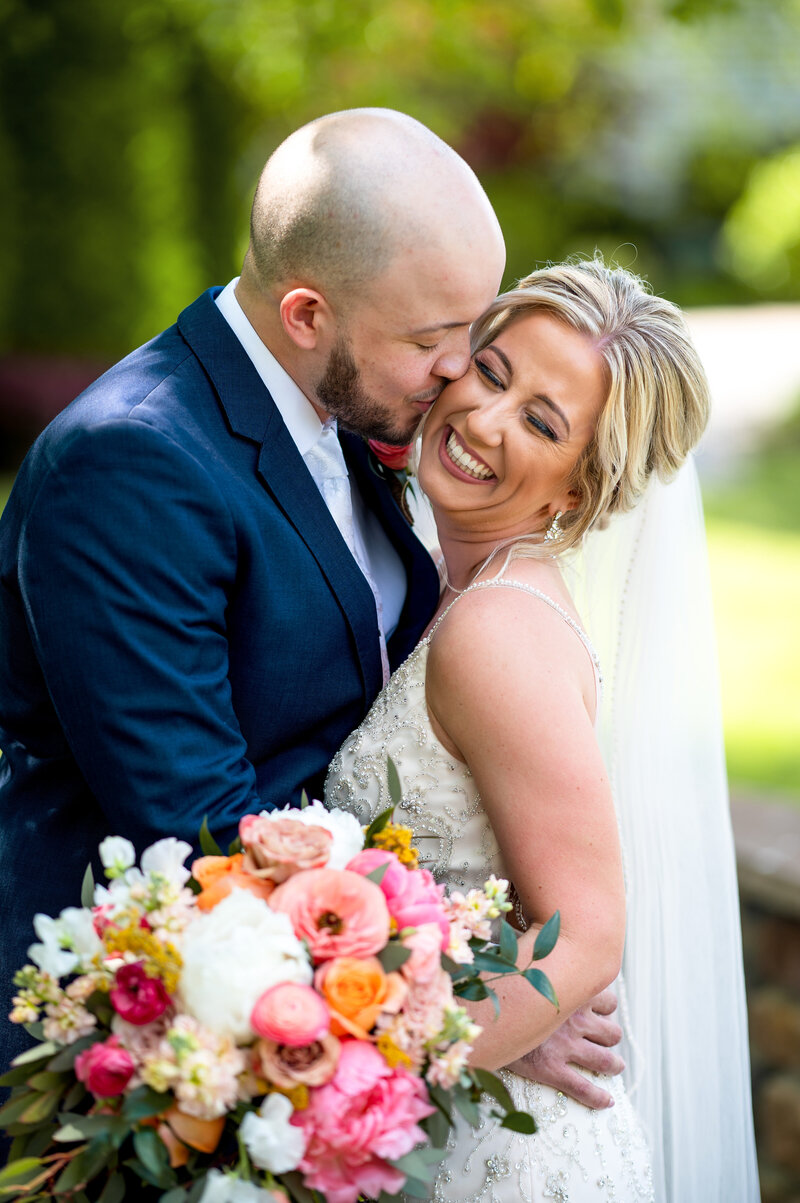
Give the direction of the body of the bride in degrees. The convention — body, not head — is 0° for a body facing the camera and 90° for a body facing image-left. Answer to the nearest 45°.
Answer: approximately 90°

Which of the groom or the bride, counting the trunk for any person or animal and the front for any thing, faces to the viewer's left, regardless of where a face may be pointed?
the bride

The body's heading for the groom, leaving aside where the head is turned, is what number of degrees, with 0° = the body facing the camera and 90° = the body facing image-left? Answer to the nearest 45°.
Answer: approximately 315°

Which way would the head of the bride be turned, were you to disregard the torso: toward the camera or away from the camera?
toward the camera

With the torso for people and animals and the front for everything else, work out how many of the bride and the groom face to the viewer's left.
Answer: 1
